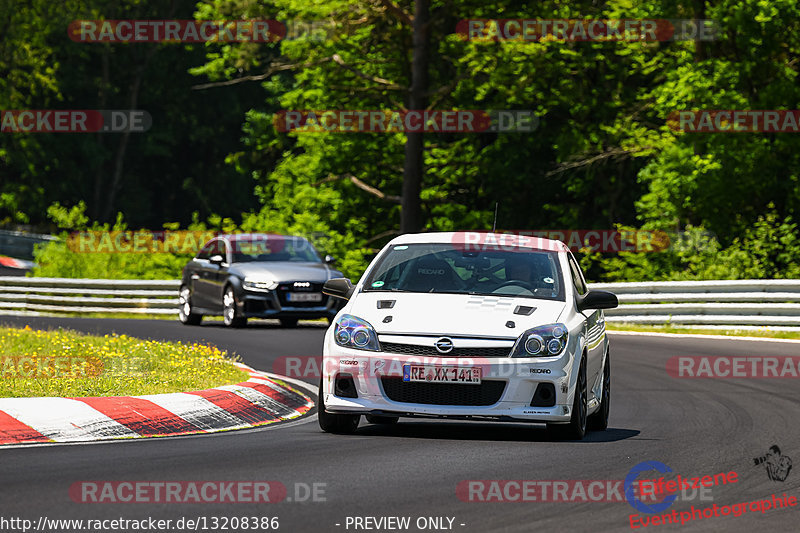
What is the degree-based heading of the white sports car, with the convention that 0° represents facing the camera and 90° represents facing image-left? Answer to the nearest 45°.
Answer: approximately 0°

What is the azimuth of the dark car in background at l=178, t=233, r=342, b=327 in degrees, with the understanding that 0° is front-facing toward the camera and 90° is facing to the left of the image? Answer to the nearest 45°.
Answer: approximately 315°

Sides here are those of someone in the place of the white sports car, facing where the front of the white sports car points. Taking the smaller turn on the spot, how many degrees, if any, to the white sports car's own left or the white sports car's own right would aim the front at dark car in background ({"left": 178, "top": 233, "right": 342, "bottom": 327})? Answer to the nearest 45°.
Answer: approximately 180°

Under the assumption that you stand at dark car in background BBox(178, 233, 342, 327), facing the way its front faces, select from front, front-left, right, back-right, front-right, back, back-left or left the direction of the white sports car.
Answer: front-right

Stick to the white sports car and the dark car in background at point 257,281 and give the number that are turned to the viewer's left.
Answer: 0
